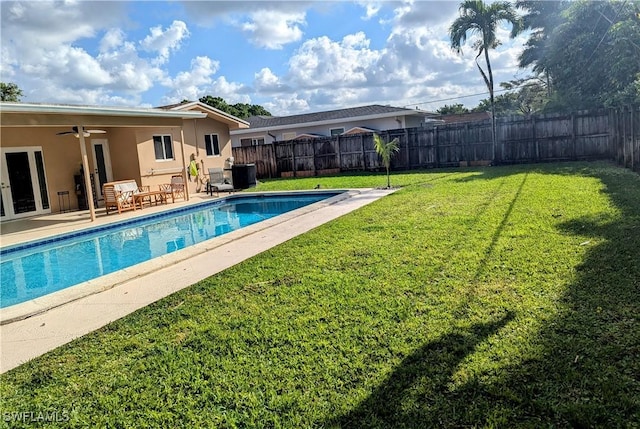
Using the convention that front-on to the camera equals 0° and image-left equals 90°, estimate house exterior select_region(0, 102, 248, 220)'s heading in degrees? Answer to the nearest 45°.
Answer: approximately 315°

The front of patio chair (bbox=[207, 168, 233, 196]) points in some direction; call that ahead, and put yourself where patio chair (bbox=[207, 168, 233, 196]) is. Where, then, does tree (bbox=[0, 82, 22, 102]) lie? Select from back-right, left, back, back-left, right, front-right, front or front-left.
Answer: back

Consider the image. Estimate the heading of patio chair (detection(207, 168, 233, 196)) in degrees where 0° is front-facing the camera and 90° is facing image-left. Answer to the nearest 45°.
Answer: approximately 315°

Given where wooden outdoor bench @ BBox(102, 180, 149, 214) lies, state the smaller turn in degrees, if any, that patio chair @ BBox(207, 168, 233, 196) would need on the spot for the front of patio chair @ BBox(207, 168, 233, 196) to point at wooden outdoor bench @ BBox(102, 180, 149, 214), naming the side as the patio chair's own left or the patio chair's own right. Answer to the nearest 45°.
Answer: approximately 90° to the patio chair's own right

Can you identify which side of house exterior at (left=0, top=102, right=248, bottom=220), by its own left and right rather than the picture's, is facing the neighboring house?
left
